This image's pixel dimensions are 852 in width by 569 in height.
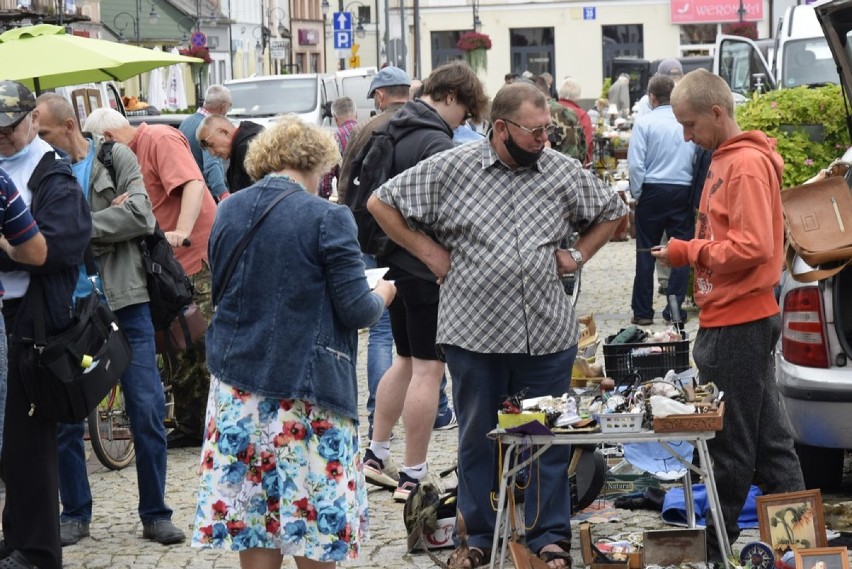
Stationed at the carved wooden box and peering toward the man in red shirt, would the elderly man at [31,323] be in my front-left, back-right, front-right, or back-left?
front-left

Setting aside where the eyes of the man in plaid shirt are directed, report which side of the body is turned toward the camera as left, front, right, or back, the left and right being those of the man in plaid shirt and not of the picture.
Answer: front

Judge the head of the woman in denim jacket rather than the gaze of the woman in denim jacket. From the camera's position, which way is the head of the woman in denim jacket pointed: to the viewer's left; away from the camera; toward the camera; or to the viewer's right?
away from the camera

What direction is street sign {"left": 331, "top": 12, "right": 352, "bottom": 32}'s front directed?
toward the camera

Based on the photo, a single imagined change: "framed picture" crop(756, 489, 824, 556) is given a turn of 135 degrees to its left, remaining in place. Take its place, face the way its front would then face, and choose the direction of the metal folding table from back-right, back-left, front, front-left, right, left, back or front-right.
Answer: back

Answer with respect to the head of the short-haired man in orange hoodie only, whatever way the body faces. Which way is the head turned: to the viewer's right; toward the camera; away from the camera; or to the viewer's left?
to the viewer's left

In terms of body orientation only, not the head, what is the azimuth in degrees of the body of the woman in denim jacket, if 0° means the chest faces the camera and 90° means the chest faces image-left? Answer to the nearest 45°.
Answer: approximately 225°

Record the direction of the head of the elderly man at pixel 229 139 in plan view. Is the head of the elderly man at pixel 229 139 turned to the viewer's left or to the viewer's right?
to the viewer's left

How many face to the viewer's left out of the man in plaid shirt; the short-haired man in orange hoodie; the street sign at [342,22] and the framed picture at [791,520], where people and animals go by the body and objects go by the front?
1

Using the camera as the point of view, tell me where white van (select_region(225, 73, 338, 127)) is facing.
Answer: facing the viewer and to the left of the viewer

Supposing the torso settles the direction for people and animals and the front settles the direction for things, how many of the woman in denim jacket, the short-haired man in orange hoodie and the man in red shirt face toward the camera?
0

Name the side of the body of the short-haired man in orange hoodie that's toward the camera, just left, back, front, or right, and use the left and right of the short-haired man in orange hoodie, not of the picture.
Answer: left

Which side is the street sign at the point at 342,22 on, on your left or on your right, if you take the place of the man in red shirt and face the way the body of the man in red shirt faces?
on your right
